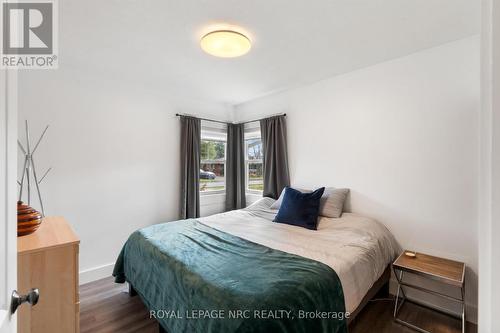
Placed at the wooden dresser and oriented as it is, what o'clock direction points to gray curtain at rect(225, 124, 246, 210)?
The gray curtain is roughly at 11 o'clock from the wooden dresser.

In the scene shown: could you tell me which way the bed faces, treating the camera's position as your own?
facing the viewer and to the left of the viewer

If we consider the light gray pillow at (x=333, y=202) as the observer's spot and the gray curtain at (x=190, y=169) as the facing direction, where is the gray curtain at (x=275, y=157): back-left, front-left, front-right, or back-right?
front-right

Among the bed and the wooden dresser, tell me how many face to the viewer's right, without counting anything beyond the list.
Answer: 1

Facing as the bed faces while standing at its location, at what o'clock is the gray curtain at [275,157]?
The gray curtain is roughly at 5 o'clock from the bed.

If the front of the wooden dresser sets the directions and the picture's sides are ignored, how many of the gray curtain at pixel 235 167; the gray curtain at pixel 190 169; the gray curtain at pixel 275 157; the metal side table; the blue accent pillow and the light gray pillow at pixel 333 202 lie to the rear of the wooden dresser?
0

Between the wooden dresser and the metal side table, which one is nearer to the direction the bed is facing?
the wooden dresser

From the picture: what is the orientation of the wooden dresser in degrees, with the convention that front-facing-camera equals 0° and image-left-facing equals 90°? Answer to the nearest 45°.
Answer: approximately 270°

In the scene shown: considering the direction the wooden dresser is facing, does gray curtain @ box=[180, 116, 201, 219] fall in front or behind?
in front

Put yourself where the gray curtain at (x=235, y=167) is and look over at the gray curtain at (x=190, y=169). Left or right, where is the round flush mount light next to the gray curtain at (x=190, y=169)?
left

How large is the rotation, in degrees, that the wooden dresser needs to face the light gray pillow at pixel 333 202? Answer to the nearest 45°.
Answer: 0° — it already faces it

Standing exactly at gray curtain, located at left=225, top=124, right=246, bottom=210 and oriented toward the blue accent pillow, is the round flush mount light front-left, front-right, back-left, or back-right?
front-right

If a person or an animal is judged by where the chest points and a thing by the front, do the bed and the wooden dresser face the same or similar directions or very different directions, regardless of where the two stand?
very different directions

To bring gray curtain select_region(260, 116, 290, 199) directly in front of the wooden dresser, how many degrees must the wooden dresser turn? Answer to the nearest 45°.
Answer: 0° — it already faces it
